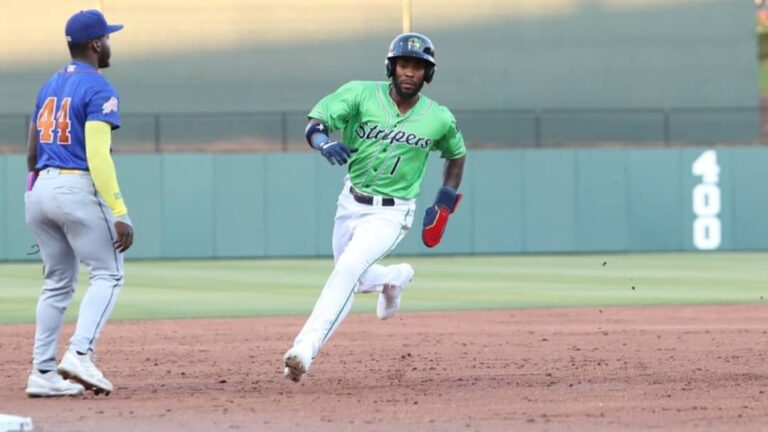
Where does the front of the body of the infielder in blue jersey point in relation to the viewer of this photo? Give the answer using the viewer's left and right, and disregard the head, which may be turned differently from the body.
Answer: facing away from the viewer and to the right of the viewer

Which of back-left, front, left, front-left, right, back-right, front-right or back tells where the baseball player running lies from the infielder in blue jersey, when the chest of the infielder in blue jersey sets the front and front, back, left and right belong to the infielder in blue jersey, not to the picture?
front-right
